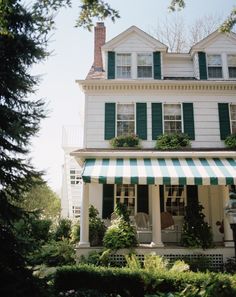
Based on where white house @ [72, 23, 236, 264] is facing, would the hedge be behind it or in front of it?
in front

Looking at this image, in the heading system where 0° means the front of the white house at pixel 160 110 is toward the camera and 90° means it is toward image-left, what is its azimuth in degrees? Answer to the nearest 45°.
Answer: approximately 0°
